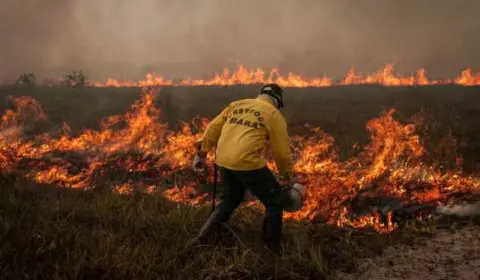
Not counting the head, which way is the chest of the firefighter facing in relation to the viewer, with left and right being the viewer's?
facing away from the viewer and to the right of the viewer

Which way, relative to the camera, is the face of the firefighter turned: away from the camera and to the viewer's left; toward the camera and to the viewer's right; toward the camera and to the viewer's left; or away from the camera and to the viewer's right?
away from the camera and to the viewer's right
